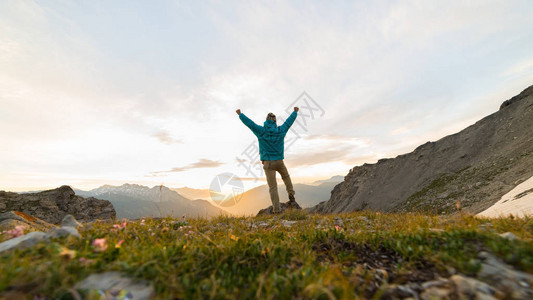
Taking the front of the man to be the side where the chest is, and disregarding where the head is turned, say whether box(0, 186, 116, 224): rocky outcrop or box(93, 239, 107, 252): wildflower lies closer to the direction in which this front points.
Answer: the rocky outcrop

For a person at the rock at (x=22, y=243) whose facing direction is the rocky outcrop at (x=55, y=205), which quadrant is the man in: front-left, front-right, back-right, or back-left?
front-right

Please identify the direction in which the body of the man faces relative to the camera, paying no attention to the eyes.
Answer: away from the camera

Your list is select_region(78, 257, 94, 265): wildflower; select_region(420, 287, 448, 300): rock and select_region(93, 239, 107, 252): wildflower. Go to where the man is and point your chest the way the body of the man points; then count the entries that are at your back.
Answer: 3

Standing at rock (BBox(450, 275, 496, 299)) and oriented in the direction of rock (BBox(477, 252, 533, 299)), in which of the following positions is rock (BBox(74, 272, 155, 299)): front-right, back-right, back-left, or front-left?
back-left

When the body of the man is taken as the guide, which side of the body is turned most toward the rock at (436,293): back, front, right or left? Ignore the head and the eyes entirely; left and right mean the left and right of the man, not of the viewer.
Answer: back

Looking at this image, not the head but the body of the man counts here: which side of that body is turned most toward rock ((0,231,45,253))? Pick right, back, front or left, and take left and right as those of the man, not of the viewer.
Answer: back

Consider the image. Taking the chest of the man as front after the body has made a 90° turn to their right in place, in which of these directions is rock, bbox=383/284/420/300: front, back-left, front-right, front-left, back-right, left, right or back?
right

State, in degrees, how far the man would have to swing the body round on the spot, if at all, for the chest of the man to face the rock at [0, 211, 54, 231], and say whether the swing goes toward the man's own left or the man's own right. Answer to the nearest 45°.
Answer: approximately 135° to the man's own left

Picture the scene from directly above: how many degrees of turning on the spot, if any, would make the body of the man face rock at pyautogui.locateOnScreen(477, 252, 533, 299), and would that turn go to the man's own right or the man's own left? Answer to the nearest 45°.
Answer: approximately 180°

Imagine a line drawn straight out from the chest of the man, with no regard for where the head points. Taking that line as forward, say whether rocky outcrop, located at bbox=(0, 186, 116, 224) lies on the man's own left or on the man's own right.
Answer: on the man's own left

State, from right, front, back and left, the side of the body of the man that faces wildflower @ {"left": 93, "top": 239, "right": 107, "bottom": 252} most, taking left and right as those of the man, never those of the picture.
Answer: back

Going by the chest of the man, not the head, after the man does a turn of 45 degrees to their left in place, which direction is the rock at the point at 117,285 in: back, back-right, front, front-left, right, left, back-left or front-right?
back-left

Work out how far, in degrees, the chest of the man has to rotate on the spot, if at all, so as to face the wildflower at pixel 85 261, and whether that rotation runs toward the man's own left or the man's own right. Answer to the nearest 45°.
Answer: approximately 180°

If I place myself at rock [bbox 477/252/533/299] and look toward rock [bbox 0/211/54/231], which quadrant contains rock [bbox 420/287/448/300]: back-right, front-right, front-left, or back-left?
front-left

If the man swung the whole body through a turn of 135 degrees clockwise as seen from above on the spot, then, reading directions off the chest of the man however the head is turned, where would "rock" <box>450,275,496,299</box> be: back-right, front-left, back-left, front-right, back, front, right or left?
front-right
